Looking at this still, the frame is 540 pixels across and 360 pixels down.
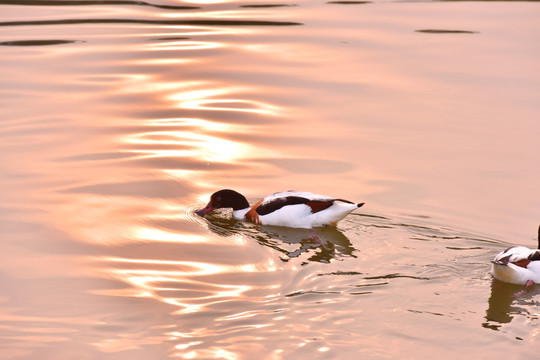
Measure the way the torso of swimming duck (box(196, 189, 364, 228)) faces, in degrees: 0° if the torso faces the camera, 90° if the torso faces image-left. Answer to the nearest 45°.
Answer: approximately 90°

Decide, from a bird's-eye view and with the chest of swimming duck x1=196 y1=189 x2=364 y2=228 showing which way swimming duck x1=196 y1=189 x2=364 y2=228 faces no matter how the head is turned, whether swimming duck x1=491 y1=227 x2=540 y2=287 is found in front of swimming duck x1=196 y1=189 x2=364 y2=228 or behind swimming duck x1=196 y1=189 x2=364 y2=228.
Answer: behind
